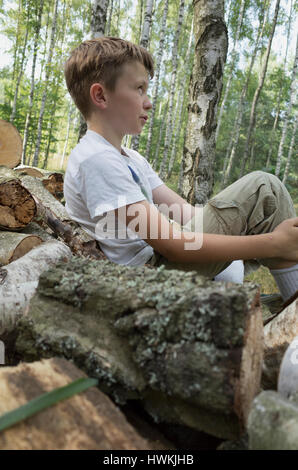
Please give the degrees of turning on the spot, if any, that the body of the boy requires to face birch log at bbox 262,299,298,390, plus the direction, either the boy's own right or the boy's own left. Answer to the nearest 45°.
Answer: approximately 45° to the boy's own right

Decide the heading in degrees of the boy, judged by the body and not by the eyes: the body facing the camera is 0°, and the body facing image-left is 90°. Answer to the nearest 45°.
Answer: approximately 270°

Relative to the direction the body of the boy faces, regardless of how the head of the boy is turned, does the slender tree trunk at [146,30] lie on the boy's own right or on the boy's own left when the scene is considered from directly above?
on the boy's own left

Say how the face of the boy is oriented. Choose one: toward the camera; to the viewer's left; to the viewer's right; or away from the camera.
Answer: to the viewer's right

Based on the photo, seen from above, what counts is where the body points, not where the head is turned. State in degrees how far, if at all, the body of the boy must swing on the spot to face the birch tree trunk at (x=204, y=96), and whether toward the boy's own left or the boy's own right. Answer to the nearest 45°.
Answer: approximately 90° to the boy's own left
